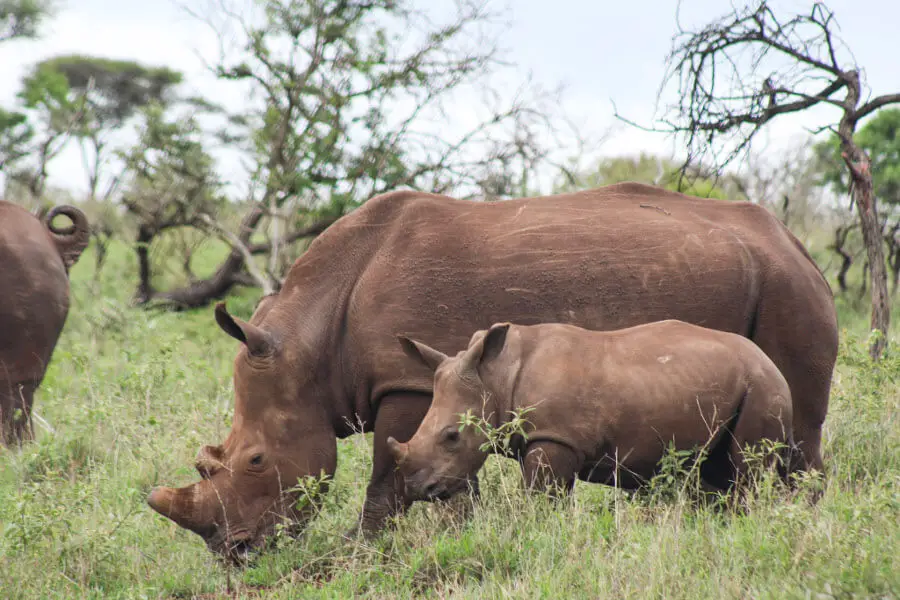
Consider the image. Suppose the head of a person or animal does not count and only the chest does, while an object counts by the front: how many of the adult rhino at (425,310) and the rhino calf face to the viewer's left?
2

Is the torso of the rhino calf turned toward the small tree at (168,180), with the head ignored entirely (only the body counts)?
no

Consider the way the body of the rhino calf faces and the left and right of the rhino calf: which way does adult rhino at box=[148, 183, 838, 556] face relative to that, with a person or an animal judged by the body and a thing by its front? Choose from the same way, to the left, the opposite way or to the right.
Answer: the same way

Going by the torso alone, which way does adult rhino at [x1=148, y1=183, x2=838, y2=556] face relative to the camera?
to the viewer's left

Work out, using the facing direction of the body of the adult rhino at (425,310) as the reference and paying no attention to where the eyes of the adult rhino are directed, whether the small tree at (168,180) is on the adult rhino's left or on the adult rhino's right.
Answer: on the adult rhino's right

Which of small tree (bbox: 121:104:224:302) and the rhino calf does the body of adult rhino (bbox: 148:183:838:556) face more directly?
the small tree

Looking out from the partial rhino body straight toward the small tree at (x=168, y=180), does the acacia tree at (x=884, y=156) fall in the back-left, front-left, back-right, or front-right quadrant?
front-right

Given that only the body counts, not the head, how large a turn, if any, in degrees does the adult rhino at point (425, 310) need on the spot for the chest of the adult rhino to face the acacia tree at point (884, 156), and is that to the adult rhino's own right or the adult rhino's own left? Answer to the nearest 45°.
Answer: approximately 135° to the adult rhino's own right

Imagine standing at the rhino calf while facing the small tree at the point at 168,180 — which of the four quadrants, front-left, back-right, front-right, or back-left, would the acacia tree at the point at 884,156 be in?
front-right

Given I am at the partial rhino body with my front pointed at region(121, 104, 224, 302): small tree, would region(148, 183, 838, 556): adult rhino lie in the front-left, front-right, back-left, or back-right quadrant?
back-right

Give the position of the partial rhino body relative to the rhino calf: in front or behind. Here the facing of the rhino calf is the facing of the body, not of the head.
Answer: in front

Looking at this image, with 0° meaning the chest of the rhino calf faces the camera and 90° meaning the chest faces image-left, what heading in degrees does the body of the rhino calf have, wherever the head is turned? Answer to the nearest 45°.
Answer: approximately 90°

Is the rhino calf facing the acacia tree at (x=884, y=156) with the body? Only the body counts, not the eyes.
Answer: no

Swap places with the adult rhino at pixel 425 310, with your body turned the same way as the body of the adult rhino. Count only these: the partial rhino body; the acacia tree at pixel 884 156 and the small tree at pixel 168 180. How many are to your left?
0

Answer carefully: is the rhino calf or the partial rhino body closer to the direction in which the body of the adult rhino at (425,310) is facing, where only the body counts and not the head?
the partial rhino body

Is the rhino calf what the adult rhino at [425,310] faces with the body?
no
